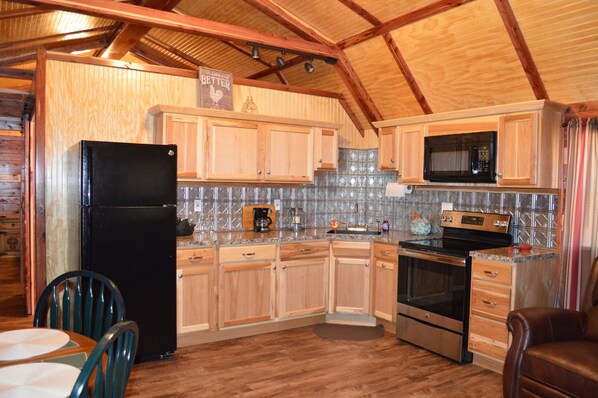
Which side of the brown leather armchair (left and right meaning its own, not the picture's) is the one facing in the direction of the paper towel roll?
right

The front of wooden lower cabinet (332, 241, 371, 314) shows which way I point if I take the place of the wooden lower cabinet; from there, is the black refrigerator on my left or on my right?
on my right

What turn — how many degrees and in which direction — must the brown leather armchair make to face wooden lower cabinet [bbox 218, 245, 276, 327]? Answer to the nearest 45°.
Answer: approximately 45° to its right

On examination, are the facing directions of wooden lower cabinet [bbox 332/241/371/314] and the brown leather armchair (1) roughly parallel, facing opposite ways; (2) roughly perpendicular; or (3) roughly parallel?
roughly perpendicular

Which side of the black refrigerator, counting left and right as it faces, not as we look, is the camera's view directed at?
front

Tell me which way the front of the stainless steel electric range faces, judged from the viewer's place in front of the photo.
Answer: facing the viewer and to the left of the viewer

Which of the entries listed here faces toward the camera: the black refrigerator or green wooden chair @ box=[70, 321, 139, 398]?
the black refrigerator

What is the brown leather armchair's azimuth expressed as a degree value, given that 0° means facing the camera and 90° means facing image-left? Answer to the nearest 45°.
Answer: approximately 45°
